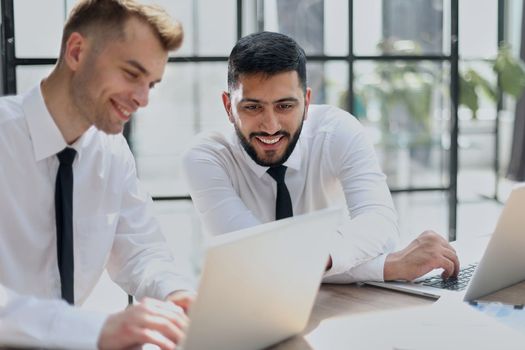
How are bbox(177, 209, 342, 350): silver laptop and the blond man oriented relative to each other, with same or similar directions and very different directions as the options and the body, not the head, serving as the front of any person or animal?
very different directions

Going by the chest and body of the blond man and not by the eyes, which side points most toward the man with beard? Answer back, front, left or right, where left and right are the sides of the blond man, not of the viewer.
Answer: left

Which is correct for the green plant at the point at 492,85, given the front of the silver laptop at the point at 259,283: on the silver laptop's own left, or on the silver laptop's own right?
on the silver laptop's own right

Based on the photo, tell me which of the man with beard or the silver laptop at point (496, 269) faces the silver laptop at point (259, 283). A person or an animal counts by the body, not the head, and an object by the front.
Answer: the man with beard

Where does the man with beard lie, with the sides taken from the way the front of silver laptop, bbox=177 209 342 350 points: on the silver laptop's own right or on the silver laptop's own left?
on the silver laptop's own right

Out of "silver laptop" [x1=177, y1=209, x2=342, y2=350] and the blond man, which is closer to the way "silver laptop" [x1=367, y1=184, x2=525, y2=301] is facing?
the blond man

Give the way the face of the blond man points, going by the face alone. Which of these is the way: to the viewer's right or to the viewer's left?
to the viewer's right

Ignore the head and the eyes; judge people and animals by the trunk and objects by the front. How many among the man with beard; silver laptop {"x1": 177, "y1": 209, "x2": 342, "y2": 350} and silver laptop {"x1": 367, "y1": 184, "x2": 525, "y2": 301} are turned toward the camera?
1

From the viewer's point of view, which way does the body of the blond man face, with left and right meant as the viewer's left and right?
facing the viewer and to the right of the viewer

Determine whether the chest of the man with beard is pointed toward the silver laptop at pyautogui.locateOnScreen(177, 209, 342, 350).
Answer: yes

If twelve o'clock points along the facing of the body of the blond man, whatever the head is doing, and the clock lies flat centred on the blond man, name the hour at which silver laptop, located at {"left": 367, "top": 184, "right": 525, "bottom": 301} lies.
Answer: The silver laptop is roughly at 11 o'clock from the blond man.

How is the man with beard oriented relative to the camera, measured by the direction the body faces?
toward the camera

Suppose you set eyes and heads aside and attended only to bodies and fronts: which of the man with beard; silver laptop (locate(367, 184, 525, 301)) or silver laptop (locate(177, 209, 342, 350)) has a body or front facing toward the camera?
the man with beard
